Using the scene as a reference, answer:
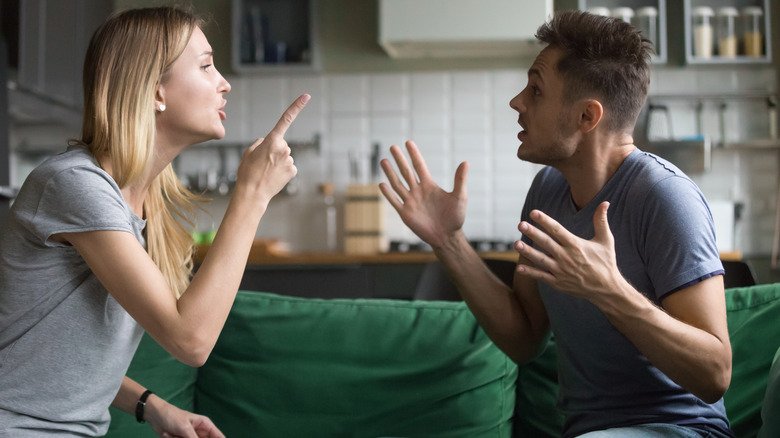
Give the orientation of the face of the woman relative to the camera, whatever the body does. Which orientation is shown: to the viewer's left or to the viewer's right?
to the viewer's right

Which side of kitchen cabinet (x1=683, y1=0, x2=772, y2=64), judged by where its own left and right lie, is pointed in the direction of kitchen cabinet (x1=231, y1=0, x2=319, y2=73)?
right

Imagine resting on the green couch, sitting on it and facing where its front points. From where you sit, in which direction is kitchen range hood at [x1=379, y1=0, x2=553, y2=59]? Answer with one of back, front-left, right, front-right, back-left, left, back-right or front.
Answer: back

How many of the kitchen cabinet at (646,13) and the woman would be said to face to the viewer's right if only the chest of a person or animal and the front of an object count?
1

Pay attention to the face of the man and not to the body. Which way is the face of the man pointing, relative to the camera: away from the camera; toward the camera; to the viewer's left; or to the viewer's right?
to the viewer's left

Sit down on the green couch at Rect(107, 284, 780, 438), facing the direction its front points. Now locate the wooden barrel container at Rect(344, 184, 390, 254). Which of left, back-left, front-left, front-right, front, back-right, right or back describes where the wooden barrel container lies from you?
back

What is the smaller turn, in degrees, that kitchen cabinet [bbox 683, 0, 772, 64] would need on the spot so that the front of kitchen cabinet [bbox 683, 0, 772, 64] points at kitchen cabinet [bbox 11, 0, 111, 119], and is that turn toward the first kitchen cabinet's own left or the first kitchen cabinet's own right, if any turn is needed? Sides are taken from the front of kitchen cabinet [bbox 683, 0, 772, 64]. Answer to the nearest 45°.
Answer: approximately 45° to the first kitchen cabinet's own right
